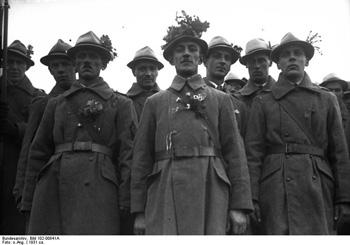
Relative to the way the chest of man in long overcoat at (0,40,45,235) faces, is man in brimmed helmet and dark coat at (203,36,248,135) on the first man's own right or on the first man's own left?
on the first man's own left

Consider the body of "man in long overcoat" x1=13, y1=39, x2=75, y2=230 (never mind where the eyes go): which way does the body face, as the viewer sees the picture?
toward the camera

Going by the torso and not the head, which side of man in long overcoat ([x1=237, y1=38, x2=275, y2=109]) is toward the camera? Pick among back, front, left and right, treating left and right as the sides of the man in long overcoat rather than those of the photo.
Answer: front

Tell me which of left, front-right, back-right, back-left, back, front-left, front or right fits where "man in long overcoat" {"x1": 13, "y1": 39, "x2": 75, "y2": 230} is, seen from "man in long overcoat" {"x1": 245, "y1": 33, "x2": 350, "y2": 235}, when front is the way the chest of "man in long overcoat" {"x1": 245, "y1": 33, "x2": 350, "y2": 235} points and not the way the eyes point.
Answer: right

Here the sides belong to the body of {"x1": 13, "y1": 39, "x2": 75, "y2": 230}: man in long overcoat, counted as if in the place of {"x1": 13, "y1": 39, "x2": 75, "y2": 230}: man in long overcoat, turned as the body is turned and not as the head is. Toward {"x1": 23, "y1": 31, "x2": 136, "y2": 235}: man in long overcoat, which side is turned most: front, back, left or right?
front

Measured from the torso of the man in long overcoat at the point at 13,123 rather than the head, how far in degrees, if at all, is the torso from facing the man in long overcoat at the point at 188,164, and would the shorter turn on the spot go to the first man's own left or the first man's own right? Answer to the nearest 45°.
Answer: approximately 45° to the first man's own left

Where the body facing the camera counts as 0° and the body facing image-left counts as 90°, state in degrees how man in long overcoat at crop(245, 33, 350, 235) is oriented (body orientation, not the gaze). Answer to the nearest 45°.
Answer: approximately 0°

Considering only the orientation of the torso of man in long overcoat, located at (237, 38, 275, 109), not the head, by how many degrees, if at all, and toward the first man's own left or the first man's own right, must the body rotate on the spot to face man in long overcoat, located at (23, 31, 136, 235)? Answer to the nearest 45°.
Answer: approximately 45° to the first man's own right

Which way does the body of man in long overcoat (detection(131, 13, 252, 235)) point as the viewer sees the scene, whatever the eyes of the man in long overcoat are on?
toward the camera

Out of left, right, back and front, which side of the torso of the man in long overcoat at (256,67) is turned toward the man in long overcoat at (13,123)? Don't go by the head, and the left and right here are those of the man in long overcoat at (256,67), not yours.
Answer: right
